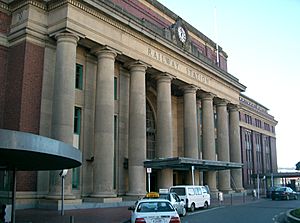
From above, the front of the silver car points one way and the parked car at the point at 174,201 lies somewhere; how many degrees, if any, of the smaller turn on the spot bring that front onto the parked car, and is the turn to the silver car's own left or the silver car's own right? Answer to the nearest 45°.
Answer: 0° — it already faces it

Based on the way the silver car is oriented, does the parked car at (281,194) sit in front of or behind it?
in front

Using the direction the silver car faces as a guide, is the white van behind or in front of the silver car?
in front

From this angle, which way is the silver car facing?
away from the camera
